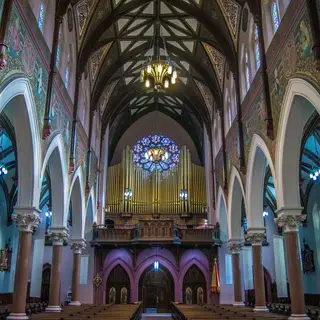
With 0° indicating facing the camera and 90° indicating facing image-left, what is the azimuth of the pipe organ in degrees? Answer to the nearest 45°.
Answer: approximately 0°

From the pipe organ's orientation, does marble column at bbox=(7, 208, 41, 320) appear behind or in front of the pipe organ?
in front

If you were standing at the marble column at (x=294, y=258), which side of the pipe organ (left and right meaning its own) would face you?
front
